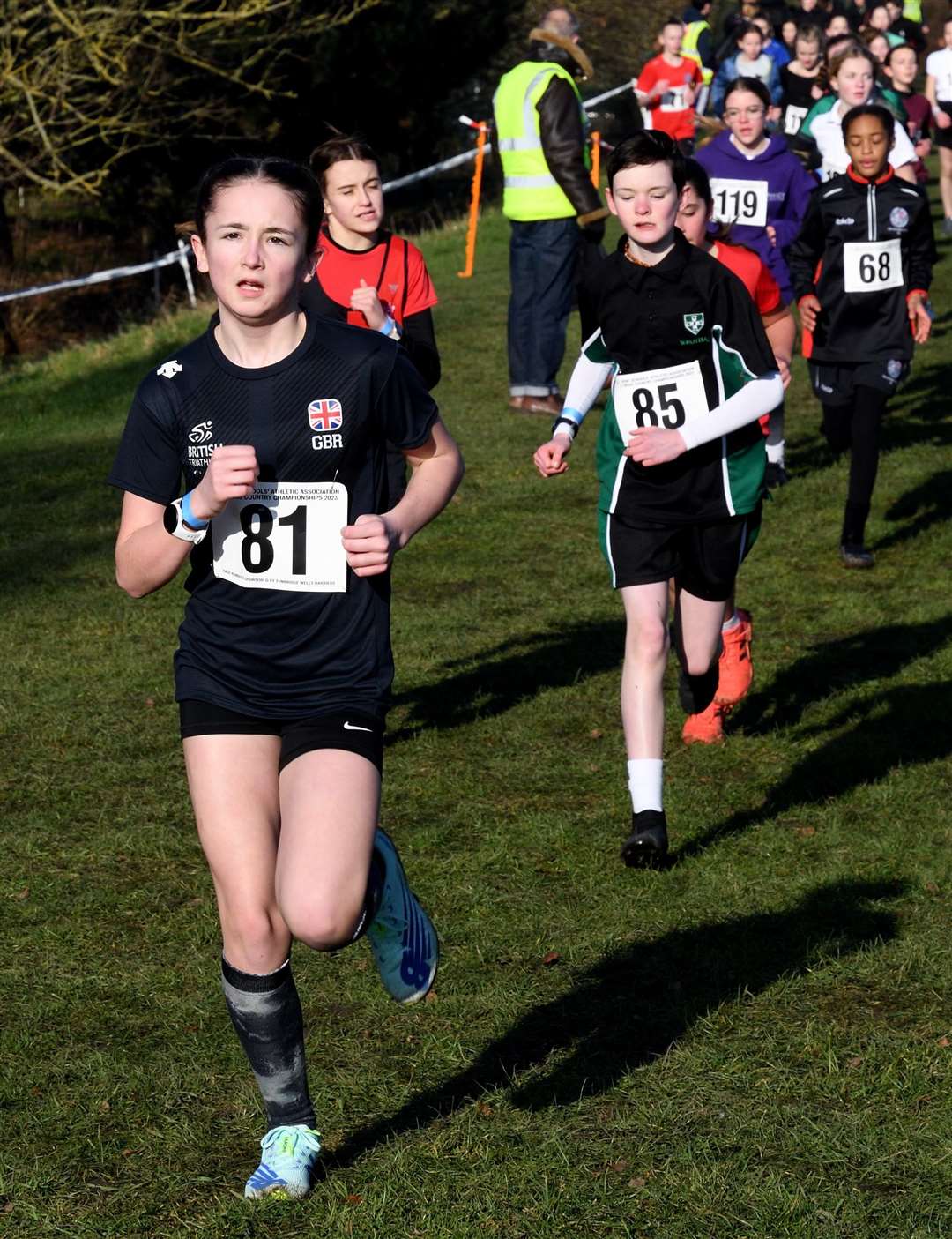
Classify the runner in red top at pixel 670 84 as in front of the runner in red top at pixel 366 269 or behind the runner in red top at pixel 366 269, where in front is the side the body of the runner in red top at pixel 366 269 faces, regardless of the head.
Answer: behind

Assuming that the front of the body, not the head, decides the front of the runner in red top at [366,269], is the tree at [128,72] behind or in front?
behind

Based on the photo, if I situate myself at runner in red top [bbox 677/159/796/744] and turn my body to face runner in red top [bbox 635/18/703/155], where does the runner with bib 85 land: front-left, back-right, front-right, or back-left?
back-left

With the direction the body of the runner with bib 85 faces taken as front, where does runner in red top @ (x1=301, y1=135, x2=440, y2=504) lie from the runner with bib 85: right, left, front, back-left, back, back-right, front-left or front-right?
back-right

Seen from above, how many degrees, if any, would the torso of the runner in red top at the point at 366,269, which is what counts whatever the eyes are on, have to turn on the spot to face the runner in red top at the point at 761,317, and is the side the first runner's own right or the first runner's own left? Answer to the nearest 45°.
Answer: approximately 90° to the first runner's own left

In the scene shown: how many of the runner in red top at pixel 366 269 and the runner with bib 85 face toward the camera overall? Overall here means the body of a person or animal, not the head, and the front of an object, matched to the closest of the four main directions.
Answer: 2

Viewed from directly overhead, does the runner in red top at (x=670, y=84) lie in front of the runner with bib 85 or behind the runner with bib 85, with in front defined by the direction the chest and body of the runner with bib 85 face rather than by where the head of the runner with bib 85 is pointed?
behind

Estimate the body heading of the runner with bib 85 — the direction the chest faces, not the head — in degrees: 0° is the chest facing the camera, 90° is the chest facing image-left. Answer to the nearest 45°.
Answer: approximately 0°
